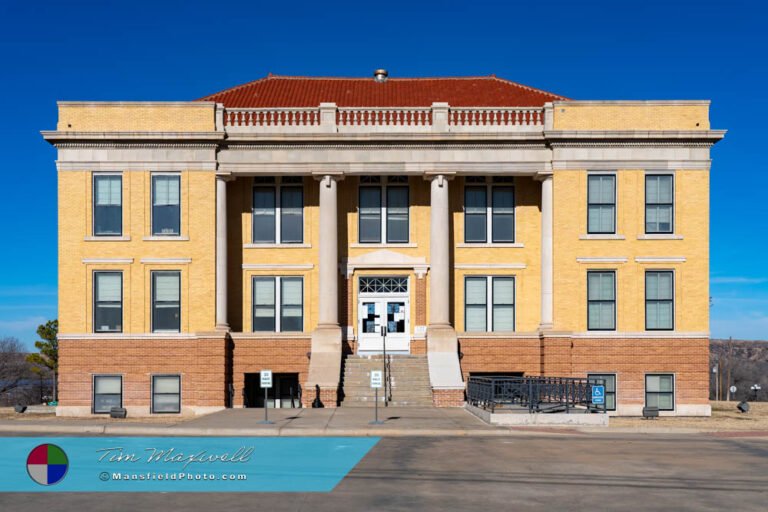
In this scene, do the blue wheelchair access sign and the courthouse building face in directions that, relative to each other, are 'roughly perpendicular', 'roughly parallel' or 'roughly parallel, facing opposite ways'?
roughly parallel

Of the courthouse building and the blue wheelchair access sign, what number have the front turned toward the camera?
2

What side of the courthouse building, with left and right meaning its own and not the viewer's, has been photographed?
front

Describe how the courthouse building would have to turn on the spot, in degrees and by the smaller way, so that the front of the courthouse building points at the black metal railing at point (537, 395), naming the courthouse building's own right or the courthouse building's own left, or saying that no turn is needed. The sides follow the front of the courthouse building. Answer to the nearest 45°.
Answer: approximately 45° to the courthouse building's own left

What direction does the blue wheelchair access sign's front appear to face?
toward the camera
